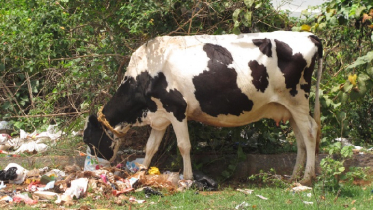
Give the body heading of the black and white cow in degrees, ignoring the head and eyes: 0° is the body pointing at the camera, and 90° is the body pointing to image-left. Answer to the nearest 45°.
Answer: approximately 90°

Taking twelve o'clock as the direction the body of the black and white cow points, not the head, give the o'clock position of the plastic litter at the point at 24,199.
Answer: The plastic litter is roughly at 11 o'clock from the black and white cow.

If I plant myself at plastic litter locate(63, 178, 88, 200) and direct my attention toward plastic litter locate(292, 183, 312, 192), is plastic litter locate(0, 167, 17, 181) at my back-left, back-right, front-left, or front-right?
back-left

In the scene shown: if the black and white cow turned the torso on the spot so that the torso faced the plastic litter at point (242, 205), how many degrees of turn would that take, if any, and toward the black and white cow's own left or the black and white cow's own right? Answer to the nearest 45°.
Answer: approximately 90° to the black and white cow's own left

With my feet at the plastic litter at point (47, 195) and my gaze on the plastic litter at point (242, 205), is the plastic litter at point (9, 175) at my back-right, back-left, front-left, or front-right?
back-left
